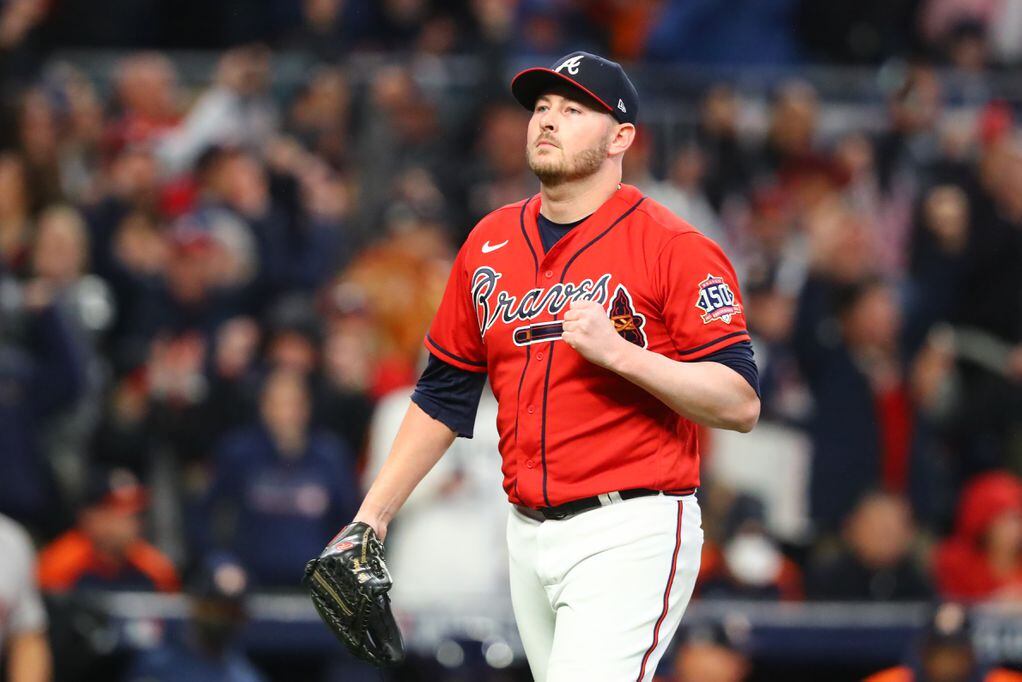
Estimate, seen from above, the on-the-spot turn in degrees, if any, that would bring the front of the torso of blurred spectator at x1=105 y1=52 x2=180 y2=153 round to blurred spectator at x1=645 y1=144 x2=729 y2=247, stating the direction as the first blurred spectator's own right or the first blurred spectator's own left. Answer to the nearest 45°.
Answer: approximately 90° to the first blurred spectator's own left

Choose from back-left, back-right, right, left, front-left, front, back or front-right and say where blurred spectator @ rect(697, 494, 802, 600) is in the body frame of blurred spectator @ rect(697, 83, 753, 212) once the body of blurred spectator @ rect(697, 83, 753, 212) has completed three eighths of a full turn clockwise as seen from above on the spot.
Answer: back-left

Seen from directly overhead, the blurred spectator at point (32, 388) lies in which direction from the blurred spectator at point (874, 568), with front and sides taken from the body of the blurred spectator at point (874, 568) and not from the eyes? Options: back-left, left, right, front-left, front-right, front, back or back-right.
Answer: right

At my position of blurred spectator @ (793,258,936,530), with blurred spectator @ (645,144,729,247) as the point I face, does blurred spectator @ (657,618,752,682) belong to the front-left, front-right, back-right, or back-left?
back-left

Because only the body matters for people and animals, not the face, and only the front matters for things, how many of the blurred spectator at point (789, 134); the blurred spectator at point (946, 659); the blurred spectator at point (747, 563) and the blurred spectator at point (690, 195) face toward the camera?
4

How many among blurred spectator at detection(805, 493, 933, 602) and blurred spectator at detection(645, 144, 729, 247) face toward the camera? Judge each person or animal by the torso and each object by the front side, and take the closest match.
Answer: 2

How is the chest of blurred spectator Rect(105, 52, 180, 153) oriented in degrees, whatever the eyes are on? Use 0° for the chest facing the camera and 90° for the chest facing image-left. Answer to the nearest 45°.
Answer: approximately 0°

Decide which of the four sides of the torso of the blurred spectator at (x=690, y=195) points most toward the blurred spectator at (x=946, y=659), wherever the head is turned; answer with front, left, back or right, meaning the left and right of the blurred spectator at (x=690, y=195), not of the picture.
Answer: front

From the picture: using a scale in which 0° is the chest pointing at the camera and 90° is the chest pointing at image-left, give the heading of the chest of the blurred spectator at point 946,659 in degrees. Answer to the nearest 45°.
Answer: approximately 0°

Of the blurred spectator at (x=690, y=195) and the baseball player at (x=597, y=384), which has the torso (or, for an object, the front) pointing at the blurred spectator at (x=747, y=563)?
the blurred spectator at (x=690, y=195)
